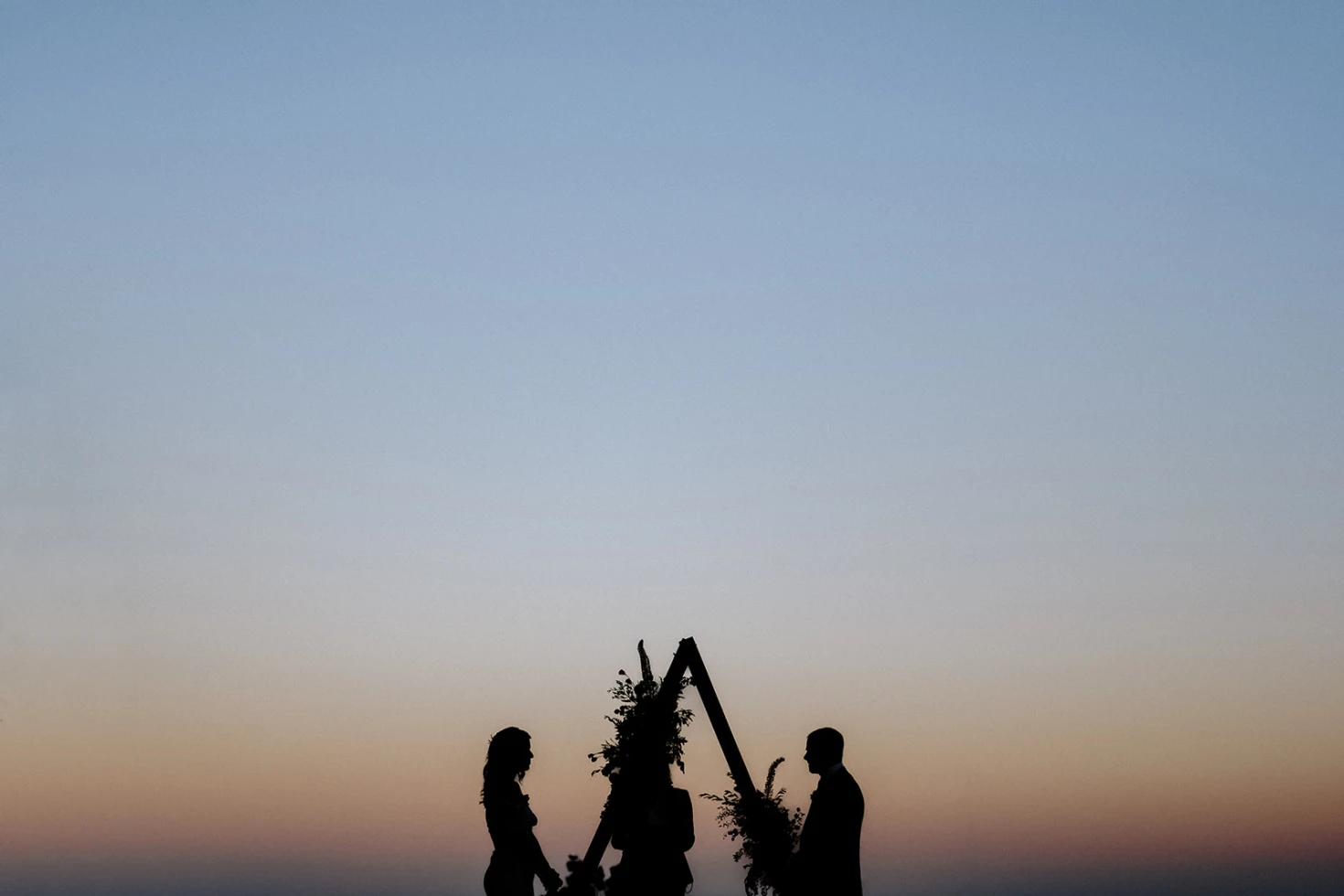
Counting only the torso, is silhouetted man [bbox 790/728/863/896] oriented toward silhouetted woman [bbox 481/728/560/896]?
yes

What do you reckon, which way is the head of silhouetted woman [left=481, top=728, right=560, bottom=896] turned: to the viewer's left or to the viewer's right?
to the viewer's right

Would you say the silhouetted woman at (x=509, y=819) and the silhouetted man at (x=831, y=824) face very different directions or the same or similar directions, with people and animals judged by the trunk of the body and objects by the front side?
very different directions

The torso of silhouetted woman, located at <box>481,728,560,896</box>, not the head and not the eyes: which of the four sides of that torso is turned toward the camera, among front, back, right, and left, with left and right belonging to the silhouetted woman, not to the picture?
right

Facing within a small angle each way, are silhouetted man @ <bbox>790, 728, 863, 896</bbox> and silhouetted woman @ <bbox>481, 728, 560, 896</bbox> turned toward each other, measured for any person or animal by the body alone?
yes

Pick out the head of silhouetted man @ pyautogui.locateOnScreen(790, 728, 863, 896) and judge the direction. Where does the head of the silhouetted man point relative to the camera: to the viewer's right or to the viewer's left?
to the viewer's left

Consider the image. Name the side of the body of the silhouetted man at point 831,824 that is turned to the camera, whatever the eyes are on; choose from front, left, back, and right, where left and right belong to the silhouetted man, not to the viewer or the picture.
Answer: left

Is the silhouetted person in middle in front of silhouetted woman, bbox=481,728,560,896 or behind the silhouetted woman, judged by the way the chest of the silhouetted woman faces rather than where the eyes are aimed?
in front

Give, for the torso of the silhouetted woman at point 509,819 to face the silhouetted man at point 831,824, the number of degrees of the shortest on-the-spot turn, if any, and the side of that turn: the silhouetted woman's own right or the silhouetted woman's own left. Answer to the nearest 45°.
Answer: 0° — they already face them
